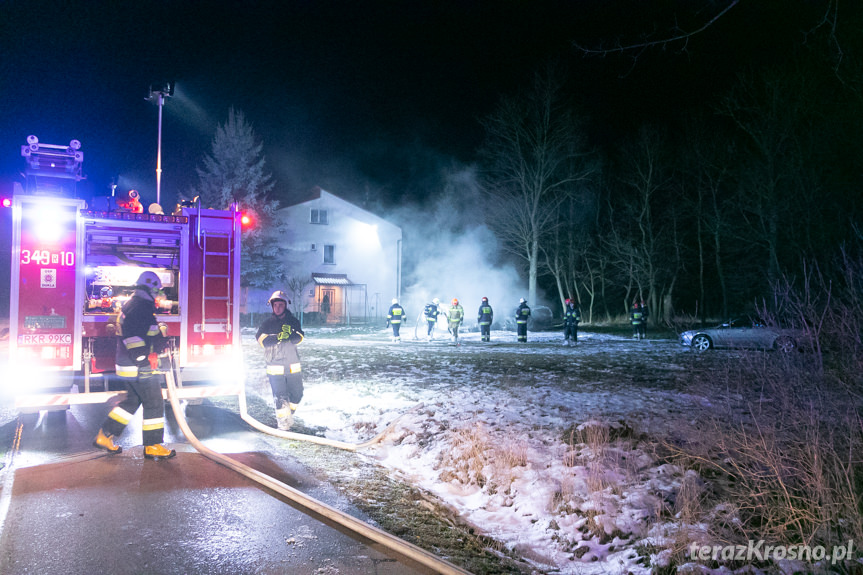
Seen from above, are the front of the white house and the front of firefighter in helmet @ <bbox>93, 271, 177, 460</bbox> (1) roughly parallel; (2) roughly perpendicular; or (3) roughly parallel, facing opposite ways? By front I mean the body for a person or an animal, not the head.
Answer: roughly perpendicular

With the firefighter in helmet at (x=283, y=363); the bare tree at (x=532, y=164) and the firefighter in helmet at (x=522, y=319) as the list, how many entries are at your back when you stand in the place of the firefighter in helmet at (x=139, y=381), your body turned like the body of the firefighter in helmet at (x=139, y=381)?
0

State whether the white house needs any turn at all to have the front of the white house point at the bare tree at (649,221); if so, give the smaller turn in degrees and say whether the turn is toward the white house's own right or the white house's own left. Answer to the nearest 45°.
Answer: approximately 90° to the white house's own left

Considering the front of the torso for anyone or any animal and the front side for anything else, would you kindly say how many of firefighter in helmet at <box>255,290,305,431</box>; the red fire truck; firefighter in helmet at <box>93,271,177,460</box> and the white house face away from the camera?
1

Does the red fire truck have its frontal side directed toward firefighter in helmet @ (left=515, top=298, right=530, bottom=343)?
no

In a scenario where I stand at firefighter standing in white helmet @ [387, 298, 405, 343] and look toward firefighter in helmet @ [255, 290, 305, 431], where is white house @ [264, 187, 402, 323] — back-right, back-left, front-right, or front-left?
back-right

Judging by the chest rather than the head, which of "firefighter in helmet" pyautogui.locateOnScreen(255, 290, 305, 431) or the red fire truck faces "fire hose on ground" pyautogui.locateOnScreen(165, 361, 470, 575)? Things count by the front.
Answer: the firefighter in helmet

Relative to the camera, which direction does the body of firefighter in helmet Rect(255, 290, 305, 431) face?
toward the camera

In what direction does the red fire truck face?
away from the camera

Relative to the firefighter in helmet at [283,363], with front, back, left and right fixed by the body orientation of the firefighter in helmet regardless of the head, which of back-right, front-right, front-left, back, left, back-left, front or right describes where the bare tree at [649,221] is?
back-left

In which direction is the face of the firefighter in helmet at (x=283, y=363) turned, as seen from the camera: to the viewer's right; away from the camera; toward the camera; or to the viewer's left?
toward the camera

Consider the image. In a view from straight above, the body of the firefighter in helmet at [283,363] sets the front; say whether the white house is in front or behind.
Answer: behind

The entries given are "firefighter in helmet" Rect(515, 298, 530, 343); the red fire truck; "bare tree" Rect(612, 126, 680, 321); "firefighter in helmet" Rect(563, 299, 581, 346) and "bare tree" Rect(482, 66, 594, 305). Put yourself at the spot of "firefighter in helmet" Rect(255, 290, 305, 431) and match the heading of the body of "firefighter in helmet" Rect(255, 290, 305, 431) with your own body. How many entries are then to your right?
1

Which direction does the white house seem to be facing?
toward the camera

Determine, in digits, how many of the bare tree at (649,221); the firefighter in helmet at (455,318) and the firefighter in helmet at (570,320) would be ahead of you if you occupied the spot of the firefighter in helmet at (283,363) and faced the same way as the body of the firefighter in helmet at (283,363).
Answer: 0

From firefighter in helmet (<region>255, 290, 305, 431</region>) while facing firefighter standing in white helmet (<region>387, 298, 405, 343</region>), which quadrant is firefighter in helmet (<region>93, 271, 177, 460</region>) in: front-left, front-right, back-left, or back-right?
back-left

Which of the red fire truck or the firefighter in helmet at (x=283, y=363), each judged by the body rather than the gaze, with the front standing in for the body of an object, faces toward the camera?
the firefighter in helmet

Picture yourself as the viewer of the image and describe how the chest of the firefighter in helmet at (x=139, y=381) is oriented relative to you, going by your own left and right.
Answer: facing to the right of the viewer
